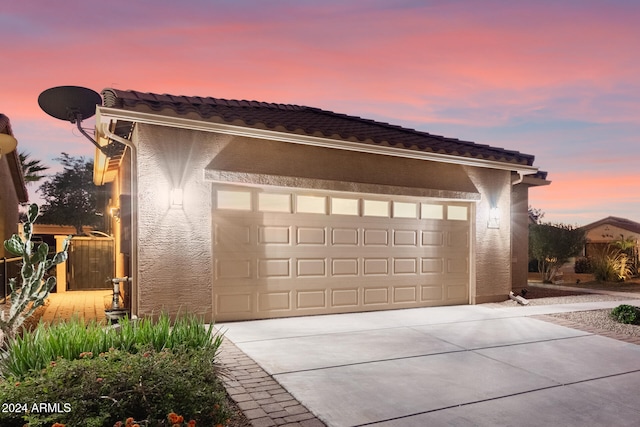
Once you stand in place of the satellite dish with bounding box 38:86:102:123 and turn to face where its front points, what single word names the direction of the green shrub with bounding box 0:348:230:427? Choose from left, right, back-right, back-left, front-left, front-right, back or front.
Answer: back

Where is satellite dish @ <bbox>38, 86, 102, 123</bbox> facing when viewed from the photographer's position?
facing away from the viewer

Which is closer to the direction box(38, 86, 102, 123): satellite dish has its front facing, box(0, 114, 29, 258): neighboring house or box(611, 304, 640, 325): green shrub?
the neighboring house

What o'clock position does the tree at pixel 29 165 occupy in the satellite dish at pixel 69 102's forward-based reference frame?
The tree is roughly at 12 o'clock from the satellite dish.

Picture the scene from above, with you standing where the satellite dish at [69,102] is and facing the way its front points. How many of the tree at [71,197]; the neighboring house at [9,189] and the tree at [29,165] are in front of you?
3

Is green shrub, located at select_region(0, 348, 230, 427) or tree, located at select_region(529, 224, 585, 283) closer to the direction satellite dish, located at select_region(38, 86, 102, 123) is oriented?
the tree

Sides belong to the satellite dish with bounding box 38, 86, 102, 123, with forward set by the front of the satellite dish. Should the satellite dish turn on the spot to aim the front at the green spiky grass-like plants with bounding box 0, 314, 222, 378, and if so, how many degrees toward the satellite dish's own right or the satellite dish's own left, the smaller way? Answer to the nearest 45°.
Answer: approximately 180°
